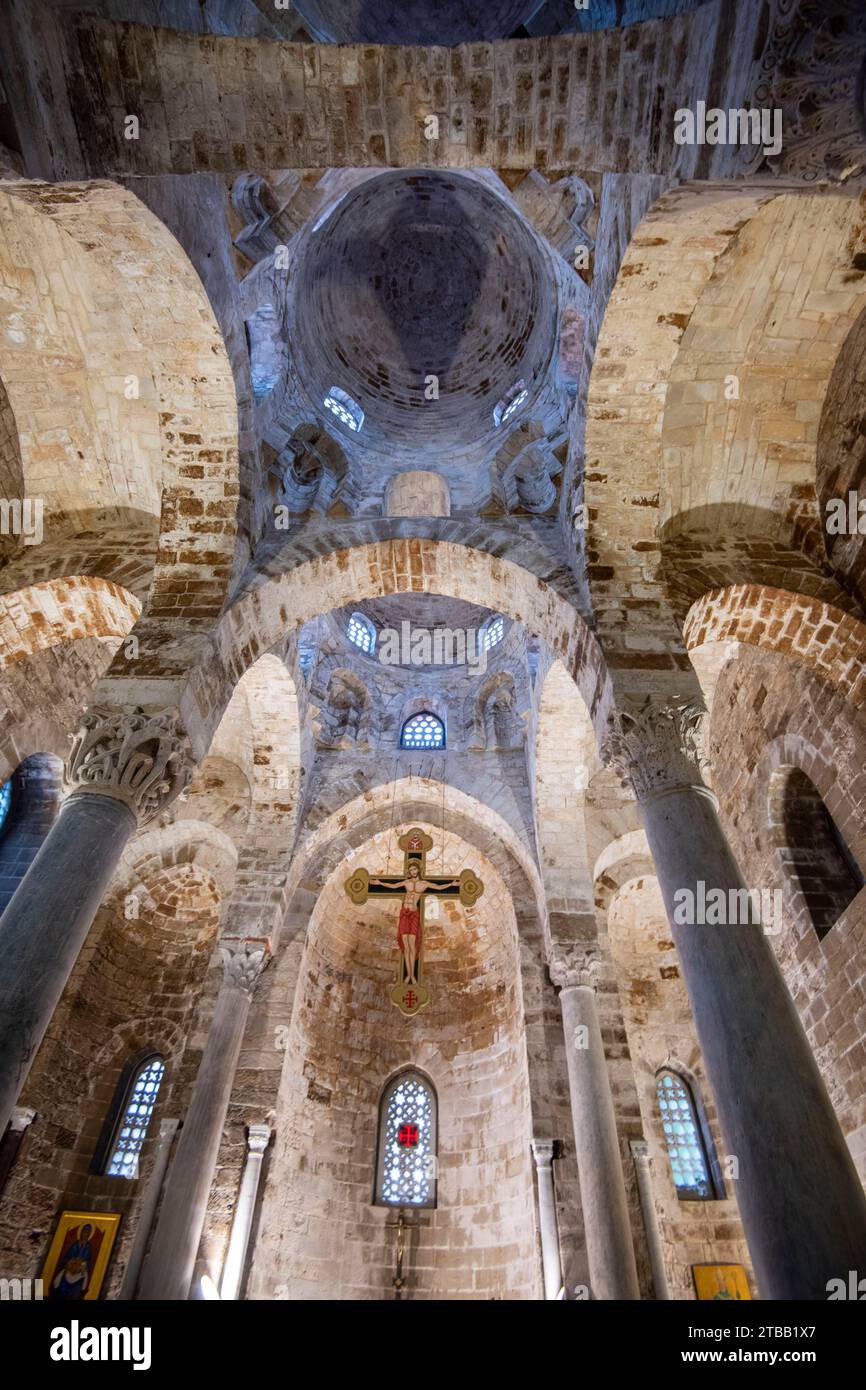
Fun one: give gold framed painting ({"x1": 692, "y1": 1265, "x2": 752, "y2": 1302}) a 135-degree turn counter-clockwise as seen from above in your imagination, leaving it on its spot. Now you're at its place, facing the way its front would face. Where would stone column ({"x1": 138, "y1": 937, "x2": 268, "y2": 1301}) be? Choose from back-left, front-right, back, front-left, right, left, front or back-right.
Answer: back

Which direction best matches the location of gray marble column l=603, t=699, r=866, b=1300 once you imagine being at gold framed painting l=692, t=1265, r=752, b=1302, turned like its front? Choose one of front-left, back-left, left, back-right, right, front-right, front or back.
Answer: front

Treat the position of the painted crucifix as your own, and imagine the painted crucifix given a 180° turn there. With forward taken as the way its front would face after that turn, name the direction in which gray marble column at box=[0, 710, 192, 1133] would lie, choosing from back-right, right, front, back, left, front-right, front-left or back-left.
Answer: back-left

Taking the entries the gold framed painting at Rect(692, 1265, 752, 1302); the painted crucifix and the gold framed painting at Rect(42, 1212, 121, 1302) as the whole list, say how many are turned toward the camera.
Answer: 3

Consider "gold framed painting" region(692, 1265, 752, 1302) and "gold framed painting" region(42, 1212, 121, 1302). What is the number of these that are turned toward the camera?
2

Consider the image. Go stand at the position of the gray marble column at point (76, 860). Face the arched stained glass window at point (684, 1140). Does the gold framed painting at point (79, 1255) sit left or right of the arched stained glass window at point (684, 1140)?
left

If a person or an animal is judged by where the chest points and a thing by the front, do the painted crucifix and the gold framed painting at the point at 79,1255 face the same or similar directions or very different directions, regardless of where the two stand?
same or similar directions

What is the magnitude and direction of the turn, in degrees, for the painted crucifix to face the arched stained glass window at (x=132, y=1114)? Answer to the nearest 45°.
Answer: approximately 135° to its right

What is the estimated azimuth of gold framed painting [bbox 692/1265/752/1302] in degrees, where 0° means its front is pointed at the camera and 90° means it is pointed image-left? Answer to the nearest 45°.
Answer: approximately 0°

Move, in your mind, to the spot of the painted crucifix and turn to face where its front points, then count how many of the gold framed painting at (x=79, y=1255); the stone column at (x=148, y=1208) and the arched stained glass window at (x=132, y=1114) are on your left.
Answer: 0

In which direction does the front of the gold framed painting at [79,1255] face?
toward the camera

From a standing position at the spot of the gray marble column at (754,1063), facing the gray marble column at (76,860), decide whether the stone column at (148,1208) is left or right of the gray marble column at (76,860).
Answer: right

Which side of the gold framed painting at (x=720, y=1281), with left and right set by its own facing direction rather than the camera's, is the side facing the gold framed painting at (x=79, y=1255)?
right

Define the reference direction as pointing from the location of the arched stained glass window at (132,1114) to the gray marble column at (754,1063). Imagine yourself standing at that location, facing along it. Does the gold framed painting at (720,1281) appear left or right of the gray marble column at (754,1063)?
left

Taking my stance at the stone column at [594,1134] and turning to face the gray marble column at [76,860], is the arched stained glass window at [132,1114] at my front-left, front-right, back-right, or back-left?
front-right

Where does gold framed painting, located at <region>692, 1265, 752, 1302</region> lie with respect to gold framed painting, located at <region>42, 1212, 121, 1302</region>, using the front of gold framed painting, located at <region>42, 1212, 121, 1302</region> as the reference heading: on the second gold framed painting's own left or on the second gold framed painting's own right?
on the second gold framed painting's own left

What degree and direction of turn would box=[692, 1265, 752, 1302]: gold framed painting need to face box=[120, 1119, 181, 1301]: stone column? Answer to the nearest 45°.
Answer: approximately 45° to its right

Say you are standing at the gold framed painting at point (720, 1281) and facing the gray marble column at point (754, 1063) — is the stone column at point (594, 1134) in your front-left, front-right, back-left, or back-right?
front-right

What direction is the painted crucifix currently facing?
toward the camera
